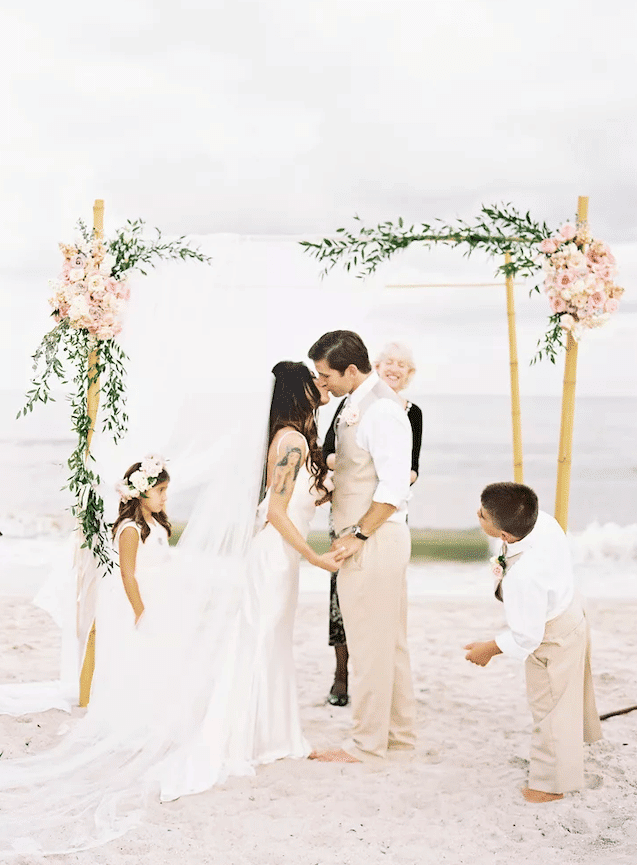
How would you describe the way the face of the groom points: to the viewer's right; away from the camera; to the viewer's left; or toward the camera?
to the viewer's left

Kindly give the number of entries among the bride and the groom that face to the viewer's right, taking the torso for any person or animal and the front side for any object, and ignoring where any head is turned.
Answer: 1

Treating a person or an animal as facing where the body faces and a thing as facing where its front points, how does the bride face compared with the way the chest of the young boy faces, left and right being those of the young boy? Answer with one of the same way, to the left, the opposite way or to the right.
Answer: the opposite way

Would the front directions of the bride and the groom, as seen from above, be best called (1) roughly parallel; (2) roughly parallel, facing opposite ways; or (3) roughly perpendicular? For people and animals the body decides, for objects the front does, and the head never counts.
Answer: roughly parallel, facing opposite ways

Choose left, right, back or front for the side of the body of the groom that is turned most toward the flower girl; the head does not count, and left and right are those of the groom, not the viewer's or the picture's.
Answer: front

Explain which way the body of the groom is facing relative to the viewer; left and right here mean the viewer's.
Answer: facing to the left of the viewer

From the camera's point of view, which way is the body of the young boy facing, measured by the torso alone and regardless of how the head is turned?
to the viewer's left

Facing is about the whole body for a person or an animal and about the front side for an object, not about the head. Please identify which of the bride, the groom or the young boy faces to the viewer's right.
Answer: the bride

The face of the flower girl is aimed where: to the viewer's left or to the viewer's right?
to the viewer's right

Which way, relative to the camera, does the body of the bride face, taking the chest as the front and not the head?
to the viewer's right

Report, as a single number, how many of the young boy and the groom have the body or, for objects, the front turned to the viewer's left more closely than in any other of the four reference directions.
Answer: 2
